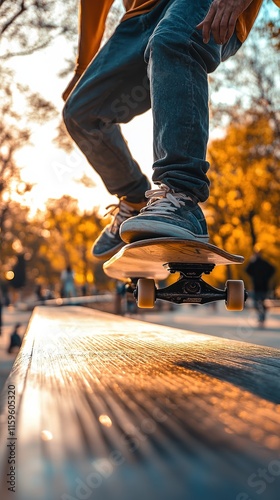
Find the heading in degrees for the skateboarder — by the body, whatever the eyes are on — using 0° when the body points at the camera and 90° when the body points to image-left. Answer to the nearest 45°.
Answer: approximately 45°
